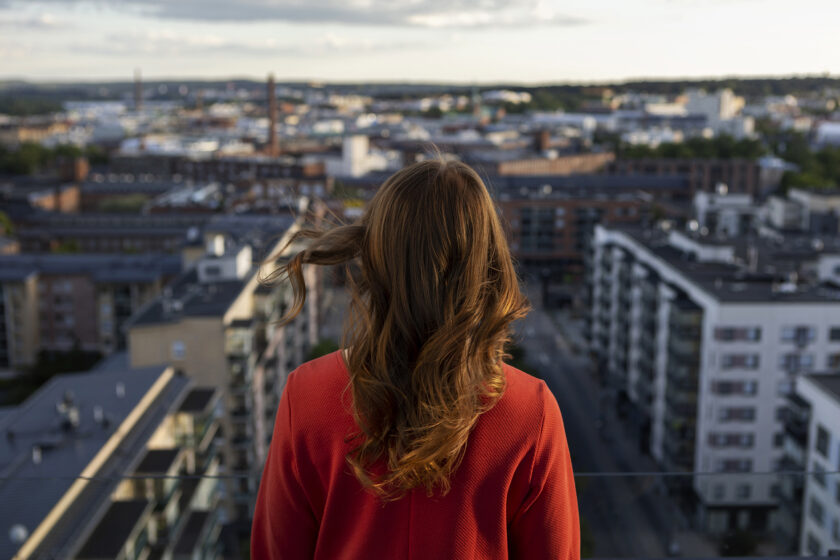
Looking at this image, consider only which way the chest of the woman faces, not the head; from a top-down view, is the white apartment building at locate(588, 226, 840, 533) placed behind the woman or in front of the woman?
in front

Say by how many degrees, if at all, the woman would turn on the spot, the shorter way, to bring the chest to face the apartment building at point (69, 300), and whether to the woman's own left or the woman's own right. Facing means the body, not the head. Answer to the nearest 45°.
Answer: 0° — they already face it

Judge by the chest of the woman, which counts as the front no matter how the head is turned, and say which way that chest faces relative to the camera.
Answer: away from the camera

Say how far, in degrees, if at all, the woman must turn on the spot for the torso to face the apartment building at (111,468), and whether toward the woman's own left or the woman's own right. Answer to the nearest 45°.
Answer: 0° — they already face it

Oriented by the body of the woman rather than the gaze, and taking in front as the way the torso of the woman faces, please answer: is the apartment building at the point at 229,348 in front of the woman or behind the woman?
in front

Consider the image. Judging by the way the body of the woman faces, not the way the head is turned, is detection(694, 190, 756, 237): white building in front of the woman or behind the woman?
in front

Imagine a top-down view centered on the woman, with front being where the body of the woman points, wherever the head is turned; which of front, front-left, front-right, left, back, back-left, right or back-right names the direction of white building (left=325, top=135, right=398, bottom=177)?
front

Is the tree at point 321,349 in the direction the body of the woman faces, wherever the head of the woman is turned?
yes

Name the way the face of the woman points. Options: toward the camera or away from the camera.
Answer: away from the camera
